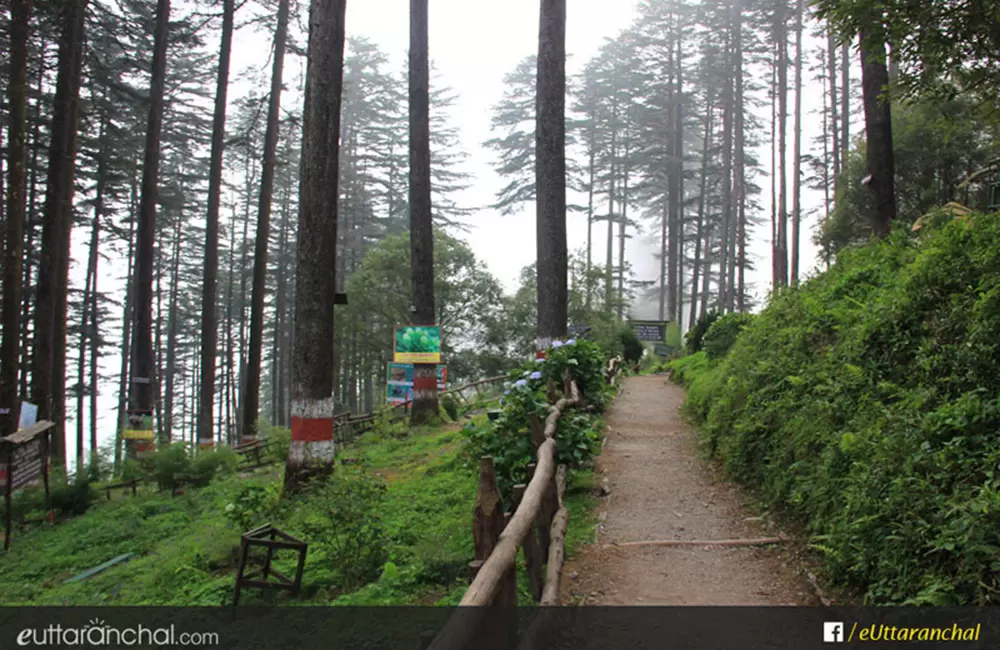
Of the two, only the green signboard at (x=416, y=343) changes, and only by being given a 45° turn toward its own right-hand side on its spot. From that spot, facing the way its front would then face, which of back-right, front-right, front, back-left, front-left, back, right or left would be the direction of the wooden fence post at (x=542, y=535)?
front-left

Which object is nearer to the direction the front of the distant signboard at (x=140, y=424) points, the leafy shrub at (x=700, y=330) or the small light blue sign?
the small light blue sign

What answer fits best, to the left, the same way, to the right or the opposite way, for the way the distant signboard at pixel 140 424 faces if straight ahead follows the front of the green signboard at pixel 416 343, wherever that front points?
the same way

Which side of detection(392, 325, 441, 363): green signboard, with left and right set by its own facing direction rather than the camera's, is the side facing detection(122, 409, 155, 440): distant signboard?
right

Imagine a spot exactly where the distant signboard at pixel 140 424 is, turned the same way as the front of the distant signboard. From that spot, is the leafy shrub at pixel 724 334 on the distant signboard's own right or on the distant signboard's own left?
on the distant signboard's own left

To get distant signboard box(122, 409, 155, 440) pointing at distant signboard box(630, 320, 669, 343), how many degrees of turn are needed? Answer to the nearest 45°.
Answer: approximately 90° to its left

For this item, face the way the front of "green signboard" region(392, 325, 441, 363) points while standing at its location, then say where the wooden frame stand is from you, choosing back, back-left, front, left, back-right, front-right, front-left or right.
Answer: front

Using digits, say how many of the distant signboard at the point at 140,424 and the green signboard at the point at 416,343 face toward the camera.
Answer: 2

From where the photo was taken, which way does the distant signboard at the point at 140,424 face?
toward the camera

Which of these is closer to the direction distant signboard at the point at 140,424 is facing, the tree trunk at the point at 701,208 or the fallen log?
the fallen log

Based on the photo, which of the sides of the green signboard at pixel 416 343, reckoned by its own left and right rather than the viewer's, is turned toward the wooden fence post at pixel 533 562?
front

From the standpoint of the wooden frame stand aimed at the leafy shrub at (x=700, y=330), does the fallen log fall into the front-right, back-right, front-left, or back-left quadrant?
front-right

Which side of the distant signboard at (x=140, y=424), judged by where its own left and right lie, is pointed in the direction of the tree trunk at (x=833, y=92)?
left

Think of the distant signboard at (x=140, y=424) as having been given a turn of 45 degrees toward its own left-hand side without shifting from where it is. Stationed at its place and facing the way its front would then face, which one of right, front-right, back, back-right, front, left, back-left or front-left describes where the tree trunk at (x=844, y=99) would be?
front-left

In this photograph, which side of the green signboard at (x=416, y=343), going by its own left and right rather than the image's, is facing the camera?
front

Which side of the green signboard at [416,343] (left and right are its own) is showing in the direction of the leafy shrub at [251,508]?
front

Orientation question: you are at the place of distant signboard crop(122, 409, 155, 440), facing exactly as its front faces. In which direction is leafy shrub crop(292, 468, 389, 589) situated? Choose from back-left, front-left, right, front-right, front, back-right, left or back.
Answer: front
